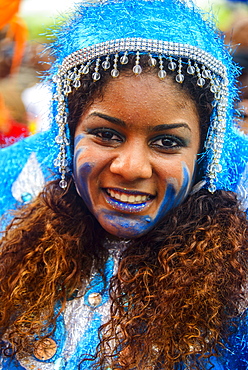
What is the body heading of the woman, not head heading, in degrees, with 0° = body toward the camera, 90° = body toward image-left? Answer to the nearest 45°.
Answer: approximately 0°
